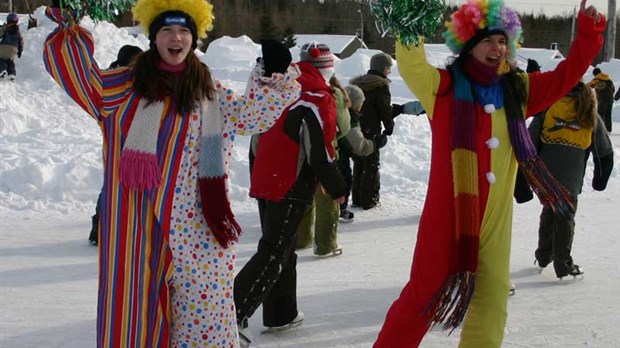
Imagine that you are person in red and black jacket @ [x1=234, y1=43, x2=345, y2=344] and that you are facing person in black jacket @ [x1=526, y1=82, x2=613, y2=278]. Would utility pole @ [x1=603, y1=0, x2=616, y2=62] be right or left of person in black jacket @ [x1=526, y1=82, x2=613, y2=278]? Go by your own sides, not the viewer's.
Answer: left

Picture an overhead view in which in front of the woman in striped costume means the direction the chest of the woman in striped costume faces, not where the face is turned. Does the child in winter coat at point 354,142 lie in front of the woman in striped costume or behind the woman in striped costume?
behind

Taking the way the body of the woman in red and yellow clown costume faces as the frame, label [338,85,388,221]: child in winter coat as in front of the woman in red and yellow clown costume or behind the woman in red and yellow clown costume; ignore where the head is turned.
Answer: behind

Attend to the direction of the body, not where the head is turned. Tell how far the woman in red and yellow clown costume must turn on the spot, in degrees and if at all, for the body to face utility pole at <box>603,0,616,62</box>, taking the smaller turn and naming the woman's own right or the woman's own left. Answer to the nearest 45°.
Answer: approximately 135° to the woman's own left

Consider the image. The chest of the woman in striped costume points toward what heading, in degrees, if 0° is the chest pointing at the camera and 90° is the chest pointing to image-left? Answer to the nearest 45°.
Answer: approximately 0°

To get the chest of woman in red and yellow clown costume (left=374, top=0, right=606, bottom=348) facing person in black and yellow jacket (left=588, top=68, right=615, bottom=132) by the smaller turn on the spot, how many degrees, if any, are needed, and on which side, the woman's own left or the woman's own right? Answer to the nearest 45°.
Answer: approximately 135° to the woman's own left

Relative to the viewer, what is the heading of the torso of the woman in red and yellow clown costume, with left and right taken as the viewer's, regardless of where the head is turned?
facing the viewer and to the right of the viewer
